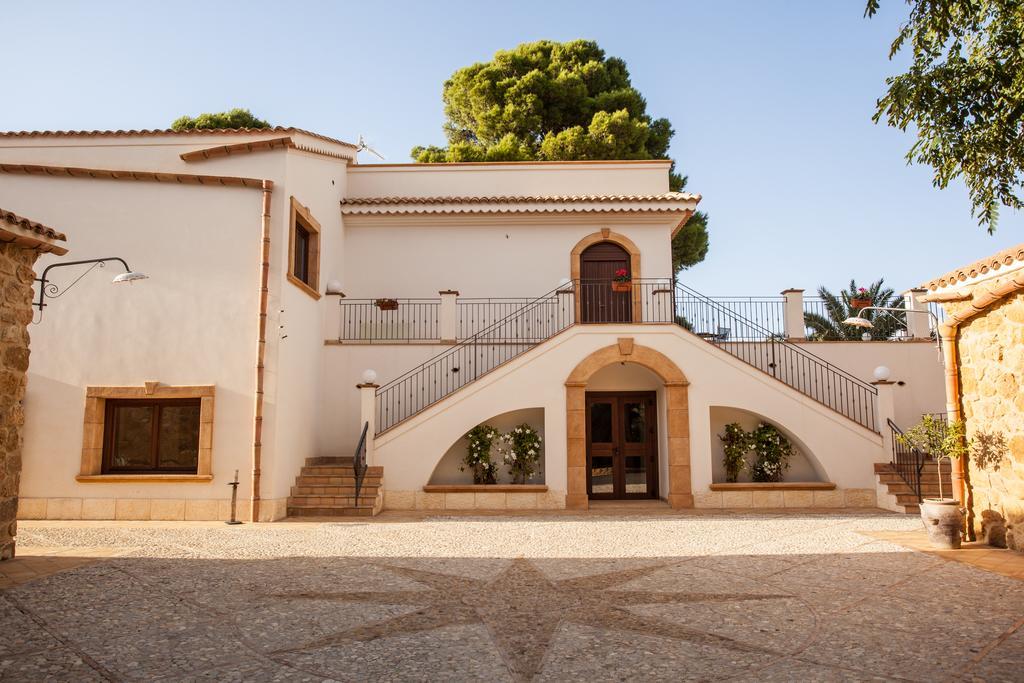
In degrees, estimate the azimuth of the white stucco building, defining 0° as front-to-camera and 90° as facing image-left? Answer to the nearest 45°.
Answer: approximately 0°

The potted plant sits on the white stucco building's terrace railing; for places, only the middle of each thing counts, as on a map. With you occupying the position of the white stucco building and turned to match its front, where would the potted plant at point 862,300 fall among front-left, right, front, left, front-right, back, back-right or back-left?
left

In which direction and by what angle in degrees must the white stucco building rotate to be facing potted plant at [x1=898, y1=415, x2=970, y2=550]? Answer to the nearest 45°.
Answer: approximately 45° to its left

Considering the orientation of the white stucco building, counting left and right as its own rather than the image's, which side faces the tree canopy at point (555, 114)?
back

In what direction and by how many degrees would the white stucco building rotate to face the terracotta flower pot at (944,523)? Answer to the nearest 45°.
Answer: approximately 45° to its left
